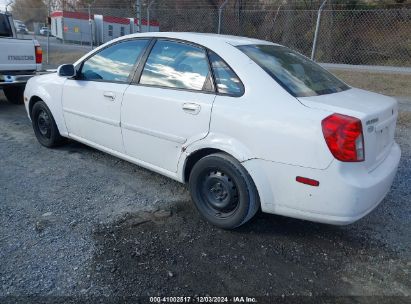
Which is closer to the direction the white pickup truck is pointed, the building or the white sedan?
the building

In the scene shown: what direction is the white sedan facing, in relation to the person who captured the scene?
facing away from the viewer and to the left of the viewer

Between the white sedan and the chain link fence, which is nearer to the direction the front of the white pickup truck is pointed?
the chain link fence

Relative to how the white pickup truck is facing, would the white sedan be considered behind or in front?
behind

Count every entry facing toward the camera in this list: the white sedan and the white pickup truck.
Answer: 0

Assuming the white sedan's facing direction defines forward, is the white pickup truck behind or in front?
in front

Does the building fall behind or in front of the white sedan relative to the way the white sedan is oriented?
in front

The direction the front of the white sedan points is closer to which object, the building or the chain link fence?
the building

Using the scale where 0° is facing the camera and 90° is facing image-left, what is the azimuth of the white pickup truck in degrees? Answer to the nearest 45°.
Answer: approximately 180°

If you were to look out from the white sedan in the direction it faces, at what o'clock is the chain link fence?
The chain link fence is roughly at 2 o'clock from the white sedan.
